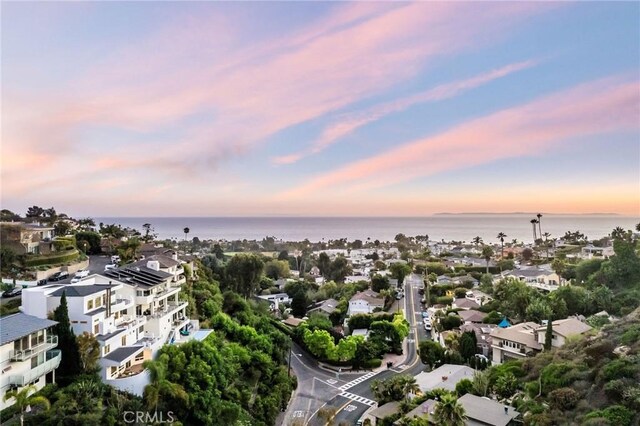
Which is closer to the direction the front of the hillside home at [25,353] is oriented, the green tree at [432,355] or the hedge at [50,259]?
the green tree

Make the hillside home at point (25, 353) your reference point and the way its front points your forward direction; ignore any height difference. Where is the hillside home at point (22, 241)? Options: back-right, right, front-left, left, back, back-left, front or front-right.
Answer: back-left

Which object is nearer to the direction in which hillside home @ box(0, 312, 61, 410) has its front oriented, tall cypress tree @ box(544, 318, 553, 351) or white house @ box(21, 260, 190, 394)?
the tall cypress tree

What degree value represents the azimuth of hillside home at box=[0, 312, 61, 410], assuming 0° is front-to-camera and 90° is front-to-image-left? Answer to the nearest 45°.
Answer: approximately 315°

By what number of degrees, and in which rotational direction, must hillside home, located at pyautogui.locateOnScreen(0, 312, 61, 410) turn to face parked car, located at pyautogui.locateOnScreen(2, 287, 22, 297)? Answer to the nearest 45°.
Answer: approximately 135° to its left

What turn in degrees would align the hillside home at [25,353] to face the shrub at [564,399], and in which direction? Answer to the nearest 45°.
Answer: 0° — it already faces it

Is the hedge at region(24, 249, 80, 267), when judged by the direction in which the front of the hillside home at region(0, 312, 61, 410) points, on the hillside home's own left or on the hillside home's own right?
on the hillside home's own left

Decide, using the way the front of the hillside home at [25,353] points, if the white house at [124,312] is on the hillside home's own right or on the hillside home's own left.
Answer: on the hillside home's own left

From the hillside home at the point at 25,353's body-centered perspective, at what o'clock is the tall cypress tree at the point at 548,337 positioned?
The tall cypress tree is roughly at 11 o'clock from the hillside home.

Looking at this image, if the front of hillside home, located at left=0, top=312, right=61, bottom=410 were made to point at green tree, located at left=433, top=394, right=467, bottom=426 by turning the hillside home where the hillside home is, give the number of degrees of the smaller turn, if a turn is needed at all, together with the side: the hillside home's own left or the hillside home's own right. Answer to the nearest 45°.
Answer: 0° — it already faces it
